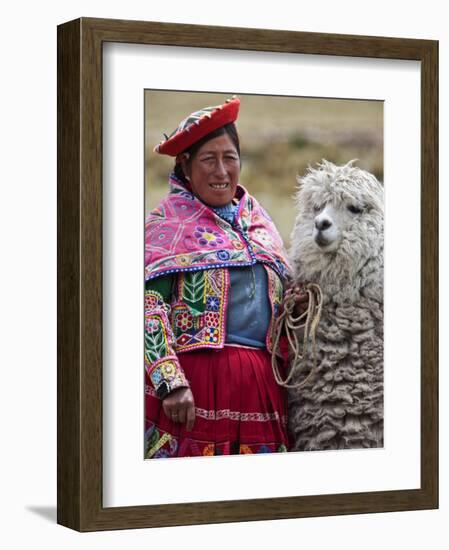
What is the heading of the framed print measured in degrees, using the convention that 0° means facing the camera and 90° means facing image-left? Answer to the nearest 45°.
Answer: approximately 315°
